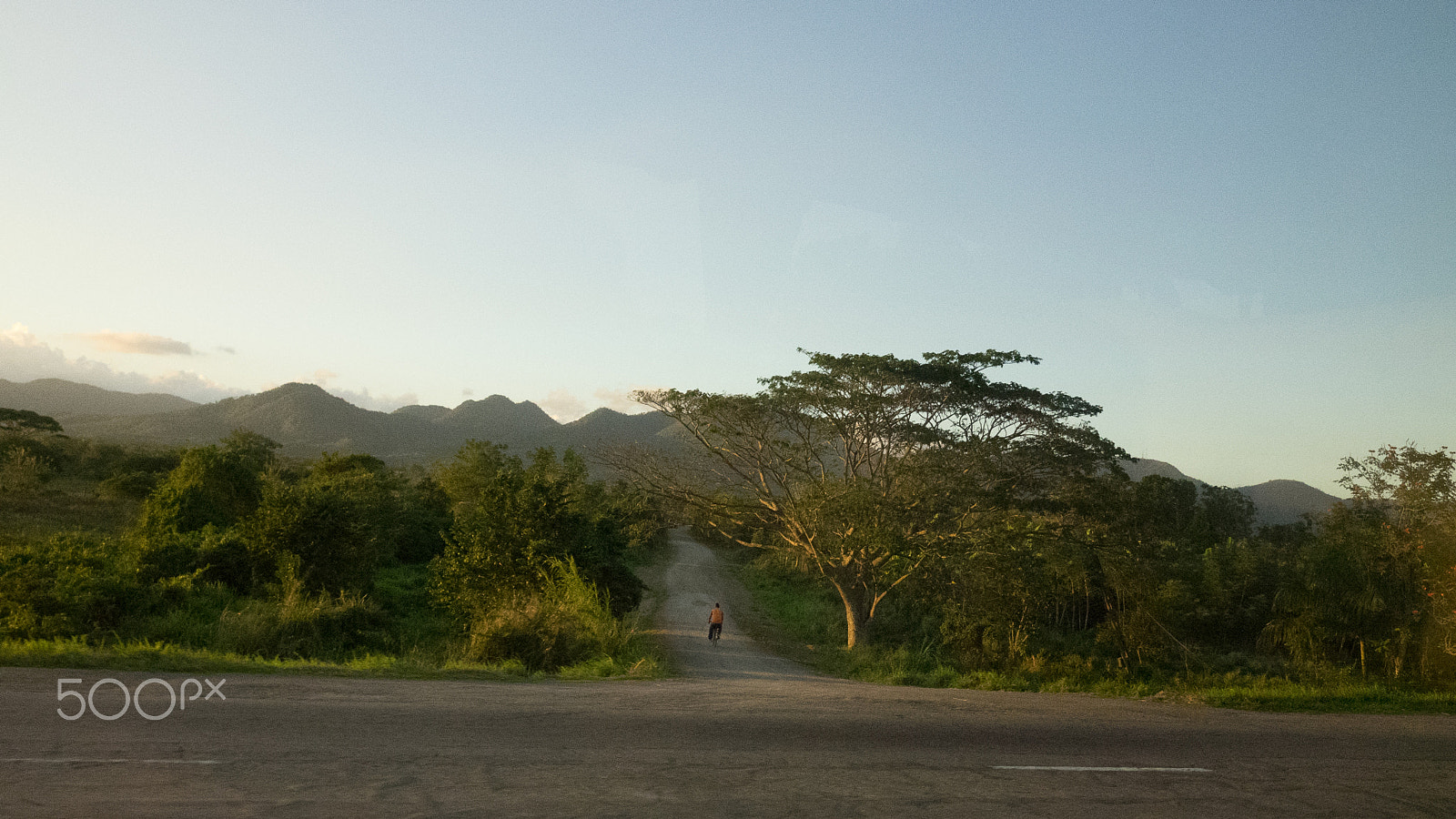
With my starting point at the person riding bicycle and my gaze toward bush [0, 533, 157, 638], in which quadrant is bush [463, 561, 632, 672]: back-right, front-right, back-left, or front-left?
front-left

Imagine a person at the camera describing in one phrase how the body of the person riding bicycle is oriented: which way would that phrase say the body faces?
away from the camera

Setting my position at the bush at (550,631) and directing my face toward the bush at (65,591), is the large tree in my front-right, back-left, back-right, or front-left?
back-right

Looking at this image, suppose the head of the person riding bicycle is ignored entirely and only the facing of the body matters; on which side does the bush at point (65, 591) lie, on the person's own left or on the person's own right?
on the person's own left
